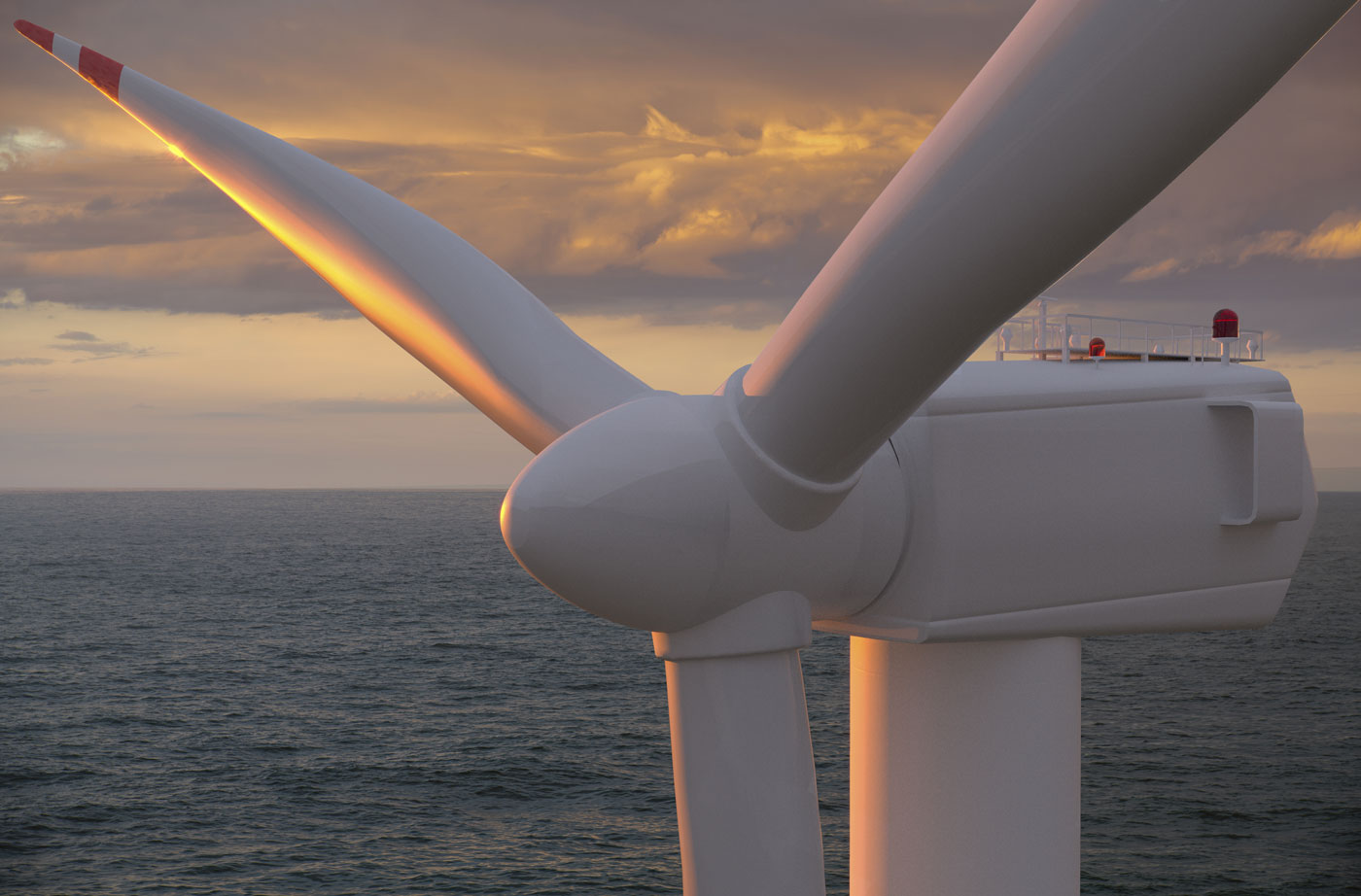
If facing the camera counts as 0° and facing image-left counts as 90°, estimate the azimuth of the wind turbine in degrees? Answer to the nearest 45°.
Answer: approximately 45°
